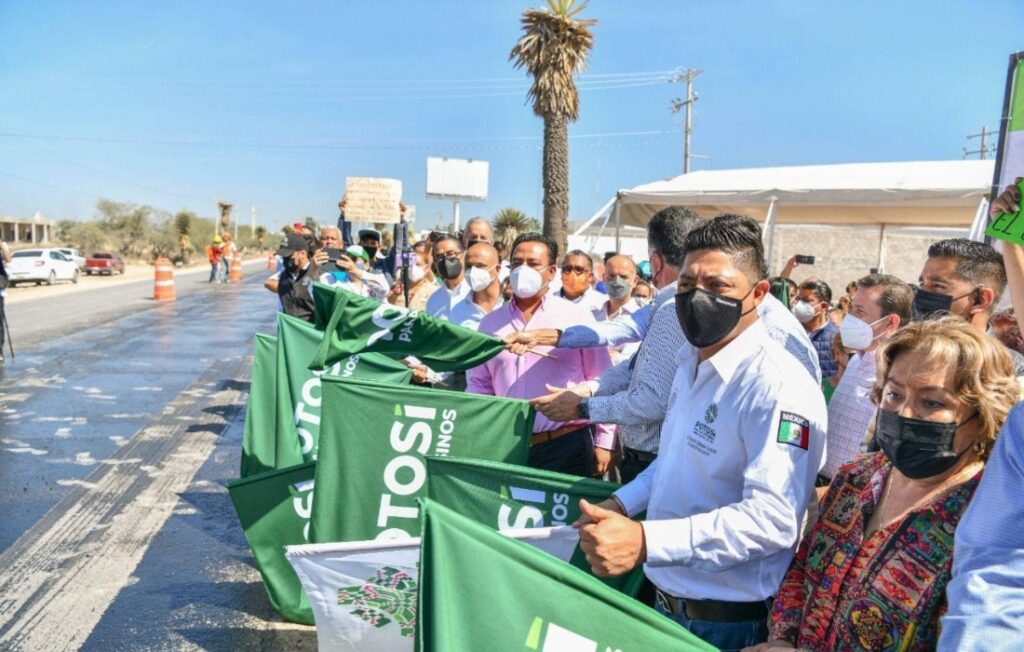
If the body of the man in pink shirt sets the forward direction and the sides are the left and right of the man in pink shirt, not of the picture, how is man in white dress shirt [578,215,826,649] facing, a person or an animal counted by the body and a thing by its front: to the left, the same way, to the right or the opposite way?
the same way

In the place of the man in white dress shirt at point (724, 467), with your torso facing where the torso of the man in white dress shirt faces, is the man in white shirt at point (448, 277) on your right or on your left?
on your right

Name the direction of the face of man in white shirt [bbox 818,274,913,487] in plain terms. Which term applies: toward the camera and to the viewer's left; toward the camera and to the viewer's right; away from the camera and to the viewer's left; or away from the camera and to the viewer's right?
toward the camera and to the viewer's left

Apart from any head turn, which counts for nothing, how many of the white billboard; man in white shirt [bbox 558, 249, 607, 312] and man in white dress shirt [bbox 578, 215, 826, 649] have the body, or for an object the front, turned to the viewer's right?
0

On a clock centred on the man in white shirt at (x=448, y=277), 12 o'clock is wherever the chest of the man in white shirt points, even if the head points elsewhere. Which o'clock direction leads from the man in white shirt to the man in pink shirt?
The man in pink shirt is roughly at 10 o'clock from the man in white shirt.

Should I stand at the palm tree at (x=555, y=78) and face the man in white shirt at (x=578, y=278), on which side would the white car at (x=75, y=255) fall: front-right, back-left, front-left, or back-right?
back-right

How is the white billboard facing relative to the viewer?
toward the camera

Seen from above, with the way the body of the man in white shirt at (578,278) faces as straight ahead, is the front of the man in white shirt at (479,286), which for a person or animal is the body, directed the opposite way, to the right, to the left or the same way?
the same way

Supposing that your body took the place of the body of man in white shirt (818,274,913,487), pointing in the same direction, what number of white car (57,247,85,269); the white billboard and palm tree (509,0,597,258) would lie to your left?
0

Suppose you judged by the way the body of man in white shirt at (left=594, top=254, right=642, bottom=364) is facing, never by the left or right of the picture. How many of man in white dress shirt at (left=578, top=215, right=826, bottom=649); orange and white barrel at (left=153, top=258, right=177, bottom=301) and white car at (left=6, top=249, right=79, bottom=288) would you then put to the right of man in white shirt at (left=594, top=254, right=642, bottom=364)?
2

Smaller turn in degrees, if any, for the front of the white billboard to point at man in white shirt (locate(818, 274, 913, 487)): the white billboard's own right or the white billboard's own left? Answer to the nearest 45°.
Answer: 0° — it already faces them

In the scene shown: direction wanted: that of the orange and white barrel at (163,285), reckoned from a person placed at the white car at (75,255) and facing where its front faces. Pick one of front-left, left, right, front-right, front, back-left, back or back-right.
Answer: back-right

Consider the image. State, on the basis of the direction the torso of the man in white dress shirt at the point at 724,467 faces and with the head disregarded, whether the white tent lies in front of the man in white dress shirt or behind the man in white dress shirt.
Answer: behind

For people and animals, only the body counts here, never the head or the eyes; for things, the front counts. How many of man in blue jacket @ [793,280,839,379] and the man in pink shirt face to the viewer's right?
0

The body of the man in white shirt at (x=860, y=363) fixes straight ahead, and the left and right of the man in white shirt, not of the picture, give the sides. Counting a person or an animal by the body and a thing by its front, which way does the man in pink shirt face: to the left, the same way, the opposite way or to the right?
the same way

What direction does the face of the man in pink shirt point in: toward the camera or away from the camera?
toward the camera
